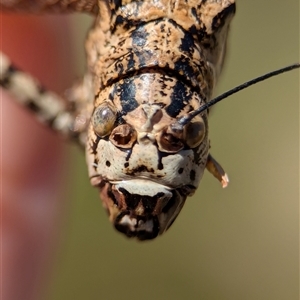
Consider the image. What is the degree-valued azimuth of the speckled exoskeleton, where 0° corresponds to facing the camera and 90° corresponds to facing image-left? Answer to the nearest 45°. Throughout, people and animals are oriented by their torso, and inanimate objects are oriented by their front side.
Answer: approximately 0°
